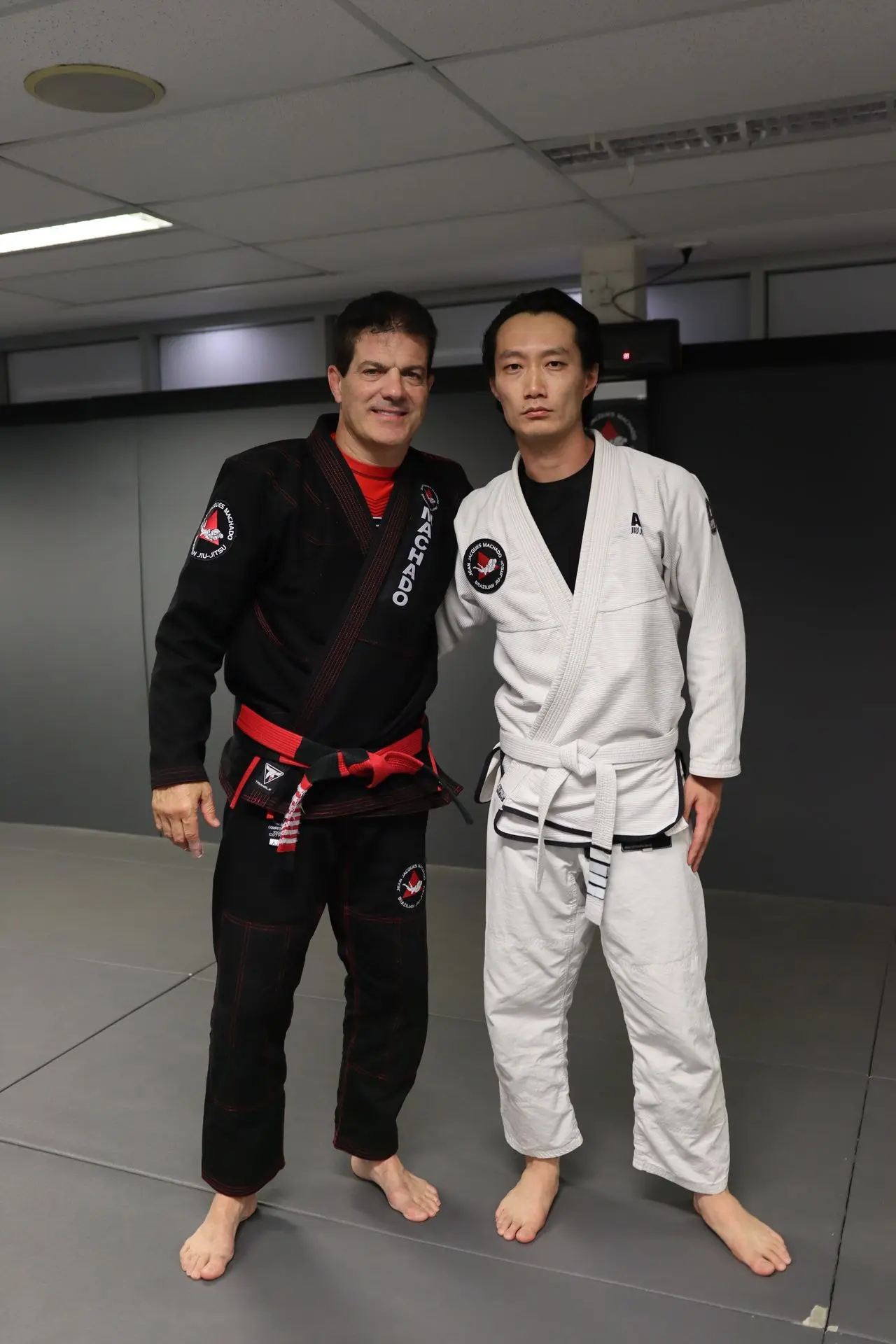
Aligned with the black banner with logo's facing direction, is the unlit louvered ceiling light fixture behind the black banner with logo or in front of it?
in front

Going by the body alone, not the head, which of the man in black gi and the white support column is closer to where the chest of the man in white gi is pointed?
the man in black gi

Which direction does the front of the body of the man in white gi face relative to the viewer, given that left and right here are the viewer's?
facing the viewer

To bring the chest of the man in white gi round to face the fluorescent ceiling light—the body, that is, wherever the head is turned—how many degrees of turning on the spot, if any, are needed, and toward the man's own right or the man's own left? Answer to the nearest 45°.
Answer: approximately 135° to the man's own right

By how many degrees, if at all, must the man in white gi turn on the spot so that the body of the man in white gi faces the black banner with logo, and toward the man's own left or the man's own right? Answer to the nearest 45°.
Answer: approximately 180°

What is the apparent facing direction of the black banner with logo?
toward the camera

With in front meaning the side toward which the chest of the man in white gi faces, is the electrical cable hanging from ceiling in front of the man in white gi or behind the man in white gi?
behind

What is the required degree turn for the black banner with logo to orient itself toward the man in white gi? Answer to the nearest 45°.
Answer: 0° — it already faces them

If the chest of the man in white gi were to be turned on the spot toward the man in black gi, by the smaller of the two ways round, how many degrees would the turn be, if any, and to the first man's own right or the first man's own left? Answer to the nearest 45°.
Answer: approximately 90° to the first man's own right

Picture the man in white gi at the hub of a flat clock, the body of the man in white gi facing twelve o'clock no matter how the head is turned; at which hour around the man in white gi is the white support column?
The white support column is roughly at 6 o'clock from the man in white gi.

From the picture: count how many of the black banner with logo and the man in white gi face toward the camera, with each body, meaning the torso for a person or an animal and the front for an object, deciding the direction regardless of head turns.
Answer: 2
